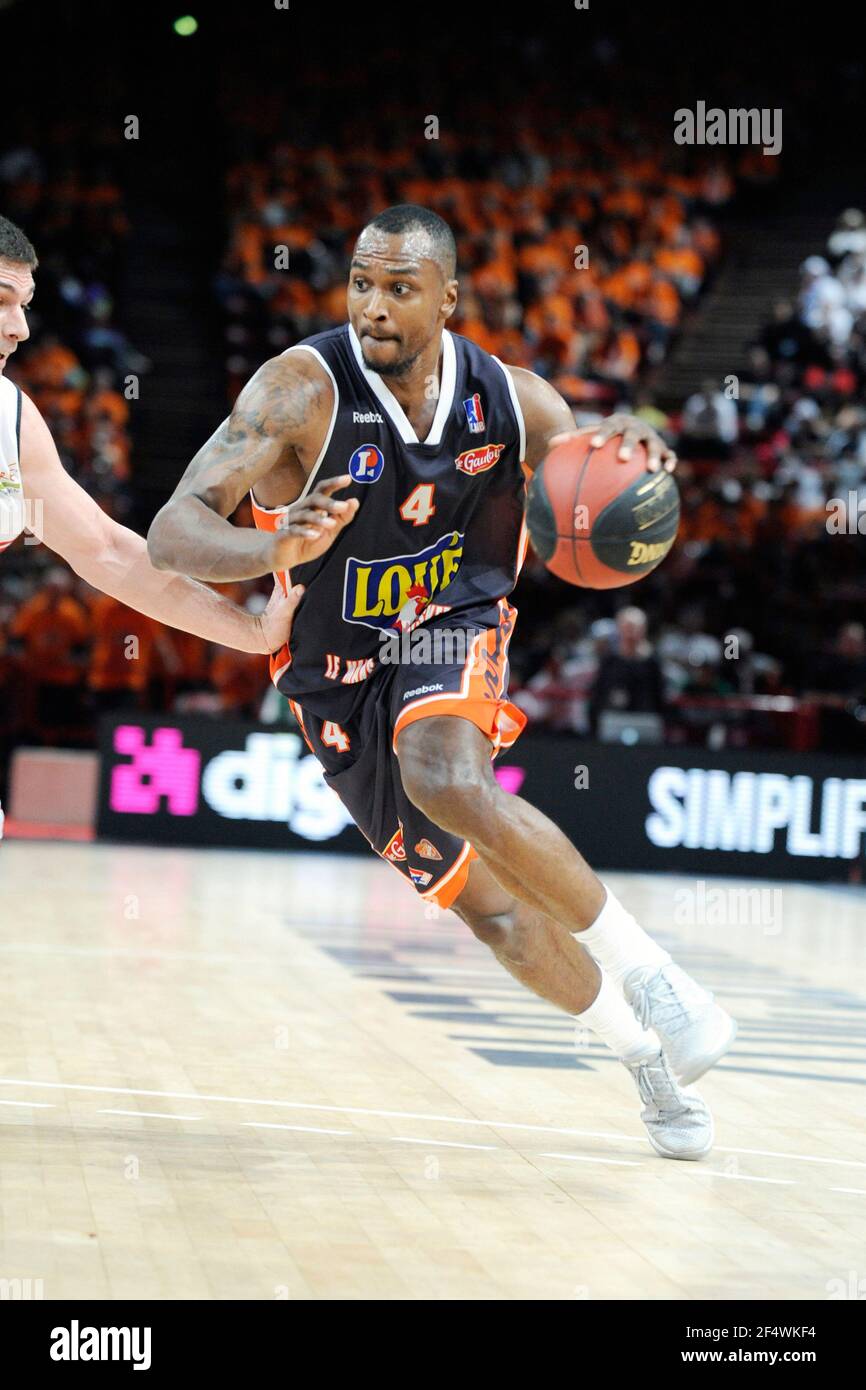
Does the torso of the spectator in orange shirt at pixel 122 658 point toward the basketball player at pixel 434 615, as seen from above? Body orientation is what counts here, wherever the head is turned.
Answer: yes

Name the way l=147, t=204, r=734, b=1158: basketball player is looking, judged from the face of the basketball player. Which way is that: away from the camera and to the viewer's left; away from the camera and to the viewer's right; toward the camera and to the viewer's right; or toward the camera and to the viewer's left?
toward the camera and to the viewer's left

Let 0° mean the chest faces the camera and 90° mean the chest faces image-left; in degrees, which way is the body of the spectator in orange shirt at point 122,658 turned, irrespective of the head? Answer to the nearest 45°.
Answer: approximately 0°
